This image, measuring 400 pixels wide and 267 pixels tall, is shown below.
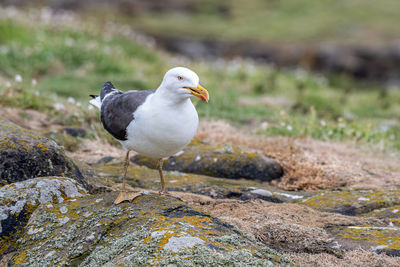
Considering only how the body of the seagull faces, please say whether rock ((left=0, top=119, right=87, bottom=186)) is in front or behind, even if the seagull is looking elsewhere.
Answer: behind

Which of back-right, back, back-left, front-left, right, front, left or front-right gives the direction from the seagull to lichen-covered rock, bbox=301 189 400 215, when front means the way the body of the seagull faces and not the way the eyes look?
front-left

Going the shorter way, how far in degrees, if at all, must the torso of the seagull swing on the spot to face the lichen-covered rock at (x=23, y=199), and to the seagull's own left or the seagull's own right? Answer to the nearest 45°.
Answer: approximately 135° to the seagull's own right

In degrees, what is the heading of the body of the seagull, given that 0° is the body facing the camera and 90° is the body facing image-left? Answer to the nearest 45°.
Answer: approximately 315°

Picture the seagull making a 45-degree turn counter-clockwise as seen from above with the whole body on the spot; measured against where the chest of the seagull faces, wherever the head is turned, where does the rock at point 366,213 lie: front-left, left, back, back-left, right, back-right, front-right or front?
front

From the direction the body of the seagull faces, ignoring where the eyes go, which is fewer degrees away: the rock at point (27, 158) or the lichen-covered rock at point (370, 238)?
the lichen-covered rock

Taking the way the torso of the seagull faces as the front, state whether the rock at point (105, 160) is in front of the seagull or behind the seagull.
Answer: behind

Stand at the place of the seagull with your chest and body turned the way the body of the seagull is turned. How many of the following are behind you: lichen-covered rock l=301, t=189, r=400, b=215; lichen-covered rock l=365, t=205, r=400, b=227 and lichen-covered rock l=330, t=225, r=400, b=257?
0

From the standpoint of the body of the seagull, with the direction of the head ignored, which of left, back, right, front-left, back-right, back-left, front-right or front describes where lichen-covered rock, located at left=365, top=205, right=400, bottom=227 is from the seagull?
front-left
